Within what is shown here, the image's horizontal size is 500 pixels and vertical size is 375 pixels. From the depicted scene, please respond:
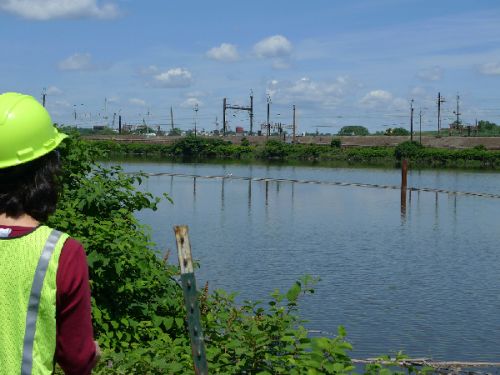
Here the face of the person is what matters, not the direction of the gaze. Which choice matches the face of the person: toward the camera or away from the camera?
away from the camera

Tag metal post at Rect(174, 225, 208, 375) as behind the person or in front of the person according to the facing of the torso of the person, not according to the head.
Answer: in front

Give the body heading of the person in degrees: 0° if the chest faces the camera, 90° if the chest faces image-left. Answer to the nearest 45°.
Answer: approximately 180°
